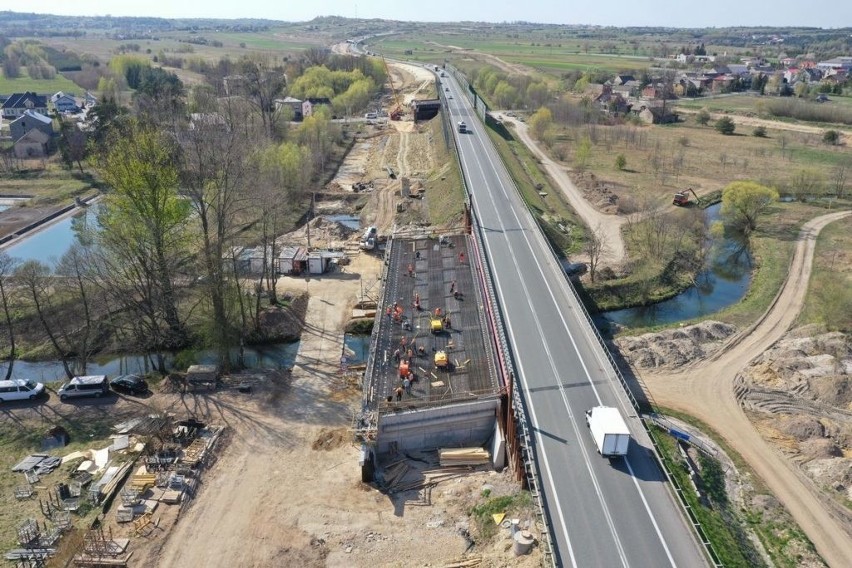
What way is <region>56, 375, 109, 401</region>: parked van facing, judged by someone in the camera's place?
facing to the left of the viewer

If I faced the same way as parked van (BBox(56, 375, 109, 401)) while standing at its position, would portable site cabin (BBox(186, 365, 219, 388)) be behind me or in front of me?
behind

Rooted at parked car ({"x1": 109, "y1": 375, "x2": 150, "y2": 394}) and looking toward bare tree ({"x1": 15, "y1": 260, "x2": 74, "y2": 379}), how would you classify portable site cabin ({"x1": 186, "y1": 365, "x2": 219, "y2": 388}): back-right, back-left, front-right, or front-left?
back-right

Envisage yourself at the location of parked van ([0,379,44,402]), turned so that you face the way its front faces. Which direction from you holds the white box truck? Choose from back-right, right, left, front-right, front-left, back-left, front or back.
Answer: front-right

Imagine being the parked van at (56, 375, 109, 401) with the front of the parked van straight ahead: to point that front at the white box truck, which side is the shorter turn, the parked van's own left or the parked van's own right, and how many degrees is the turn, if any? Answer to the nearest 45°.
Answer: approximately 135° to the parked van's own left

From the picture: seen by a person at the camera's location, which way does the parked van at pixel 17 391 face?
facing to the right of the viewer
